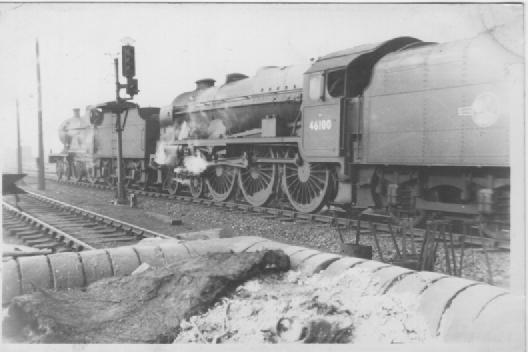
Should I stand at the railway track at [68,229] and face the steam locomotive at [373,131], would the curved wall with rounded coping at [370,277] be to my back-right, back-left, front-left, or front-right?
front-right

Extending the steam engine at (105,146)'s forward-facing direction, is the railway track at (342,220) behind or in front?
behind

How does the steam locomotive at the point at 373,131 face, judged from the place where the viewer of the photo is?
facing away from the viewer and to the left of the viewer

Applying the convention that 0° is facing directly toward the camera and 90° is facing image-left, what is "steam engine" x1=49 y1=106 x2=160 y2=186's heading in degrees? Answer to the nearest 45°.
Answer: approximately 135°

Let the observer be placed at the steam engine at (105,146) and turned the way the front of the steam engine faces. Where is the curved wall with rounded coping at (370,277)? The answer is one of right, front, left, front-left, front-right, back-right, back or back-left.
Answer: back-left

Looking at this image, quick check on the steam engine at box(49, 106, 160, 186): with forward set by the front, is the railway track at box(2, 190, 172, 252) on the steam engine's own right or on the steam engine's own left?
on the steam engine's own left
